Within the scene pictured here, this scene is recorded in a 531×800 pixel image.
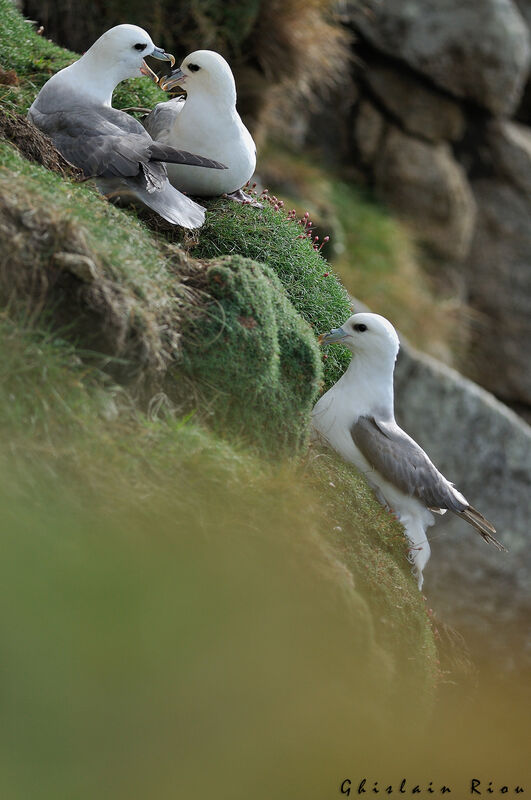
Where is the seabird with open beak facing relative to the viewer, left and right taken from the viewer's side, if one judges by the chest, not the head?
facing away from the viewer and to the left of the viewer

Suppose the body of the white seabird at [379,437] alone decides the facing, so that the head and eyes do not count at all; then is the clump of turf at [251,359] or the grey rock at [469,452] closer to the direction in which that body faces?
the clump of turf

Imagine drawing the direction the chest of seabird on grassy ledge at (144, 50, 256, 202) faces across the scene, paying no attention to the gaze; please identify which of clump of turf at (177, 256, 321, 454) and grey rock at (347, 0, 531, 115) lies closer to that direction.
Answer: the clump of turf

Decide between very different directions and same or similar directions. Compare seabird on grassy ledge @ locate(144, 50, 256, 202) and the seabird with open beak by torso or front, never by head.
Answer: very different directions

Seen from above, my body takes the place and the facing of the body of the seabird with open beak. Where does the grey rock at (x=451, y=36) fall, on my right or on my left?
on my right

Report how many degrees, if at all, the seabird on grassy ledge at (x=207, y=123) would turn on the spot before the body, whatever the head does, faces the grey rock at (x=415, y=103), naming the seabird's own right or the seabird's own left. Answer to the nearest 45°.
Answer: approximately 135° to the seabird's own left

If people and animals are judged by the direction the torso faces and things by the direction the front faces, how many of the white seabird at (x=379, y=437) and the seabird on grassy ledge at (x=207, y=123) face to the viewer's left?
1

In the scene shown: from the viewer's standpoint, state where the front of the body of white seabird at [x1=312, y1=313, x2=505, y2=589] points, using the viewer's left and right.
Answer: facing to the left of the viewer

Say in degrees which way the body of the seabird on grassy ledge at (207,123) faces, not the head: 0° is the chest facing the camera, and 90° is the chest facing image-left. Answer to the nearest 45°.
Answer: approximately 315°

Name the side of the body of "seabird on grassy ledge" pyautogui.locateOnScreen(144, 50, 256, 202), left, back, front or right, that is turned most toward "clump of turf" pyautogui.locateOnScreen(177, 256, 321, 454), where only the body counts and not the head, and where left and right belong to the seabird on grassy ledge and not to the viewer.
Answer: front
